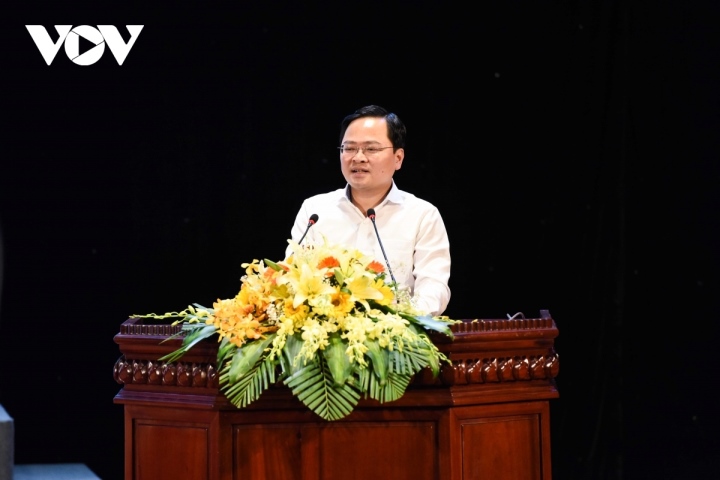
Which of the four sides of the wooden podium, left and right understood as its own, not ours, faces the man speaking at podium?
back

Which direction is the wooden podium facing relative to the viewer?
toward the camera
